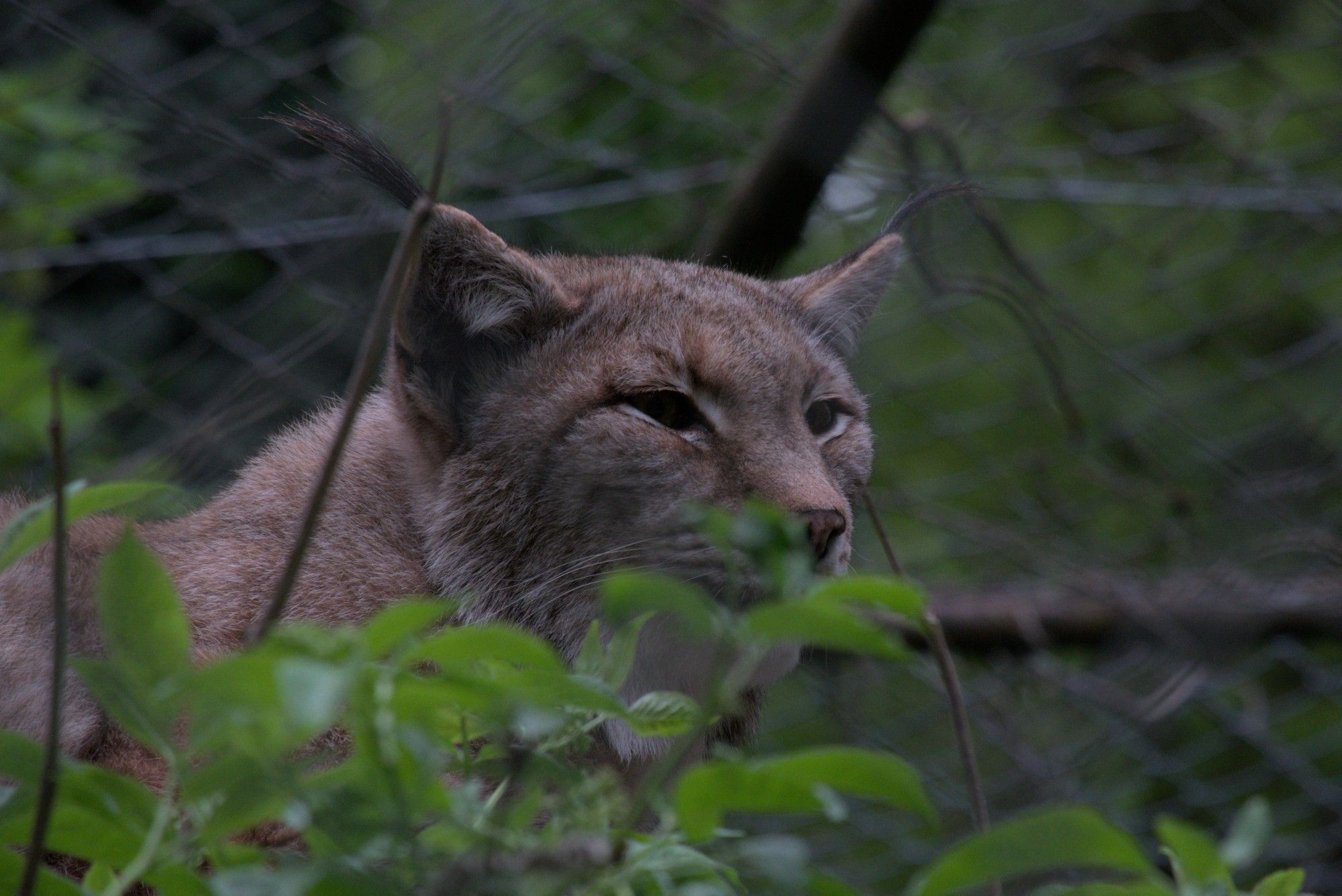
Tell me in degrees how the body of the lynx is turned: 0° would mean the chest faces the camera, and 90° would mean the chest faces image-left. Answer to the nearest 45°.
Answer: approximately 315°

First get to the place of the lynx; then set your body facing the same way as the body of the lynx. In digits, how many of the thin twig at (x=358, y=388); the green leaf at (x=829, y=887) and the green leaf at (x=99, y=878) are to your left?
0

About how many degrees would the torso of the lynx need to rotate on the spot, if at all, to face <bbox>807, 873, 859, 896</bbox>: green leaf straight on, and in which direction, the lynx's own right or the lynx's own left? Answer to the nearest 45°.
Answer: approximately 45° to the lynx's own right

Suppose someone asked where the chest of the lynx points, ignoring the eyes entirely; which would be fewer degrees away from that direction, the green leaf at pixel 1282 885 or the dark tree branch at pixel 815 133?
the green leaf

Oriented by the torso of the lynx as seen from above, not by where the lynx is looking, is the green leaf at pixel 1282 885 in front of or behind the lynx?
in front

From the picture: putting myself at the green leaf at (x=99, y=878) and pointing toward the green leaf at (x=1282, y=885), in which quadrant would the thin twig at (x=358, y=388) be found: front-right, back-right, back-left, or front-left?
front-left

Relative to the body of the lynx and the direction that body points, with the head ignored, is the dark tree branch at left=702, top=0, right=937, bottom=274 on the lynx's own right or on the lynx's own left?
on the lynx's own left

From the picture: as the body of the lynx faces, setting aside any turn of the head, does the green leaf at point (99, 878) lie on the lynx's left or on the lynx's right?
on the lynx's right

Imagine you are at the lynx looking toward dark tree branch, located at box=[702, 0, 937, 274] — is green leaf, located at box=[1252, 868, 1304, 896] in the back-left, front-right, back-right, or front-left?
back-right
